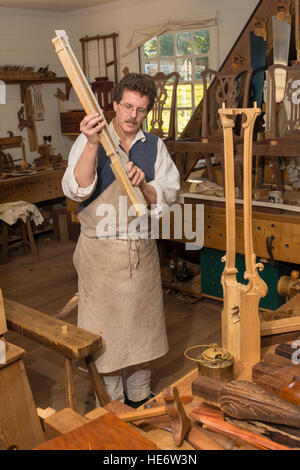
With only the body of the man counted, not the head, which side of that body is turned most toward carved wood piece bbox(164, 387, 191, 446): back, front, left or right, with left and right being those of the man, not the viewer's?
front

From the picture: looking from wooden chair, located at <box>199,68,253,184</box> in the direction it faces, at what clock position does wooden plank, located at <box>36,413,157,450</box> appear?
The wooden plank is roughly at 12 o'clock from the wooden chair.

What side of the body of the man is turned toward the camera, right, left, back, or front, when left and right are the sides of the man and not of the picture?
front

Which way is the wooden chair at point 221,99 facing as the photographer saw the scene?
facing the viewer

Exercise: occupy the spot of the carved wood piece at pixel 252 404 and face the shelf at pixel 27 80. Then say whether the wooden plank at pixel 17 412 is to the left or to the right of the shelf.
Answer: left

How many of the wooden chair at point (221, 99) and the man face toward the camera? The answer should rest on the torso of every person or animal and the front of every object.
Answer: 2

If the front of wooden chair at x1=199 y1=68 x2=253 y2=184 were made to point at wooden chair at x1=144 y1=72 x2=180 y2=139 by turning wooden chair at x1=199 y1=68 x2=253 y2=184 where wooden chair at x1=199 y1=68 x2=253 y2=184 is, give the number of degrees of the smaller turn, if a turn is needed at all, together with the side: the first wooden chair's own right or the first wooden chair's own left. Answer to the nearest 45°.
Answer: approximately 135° to the first wooden chair's own right

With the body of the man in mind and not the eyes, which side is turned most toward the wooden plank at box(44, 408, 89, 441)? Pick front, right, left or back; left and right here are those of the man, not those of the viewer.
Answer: front

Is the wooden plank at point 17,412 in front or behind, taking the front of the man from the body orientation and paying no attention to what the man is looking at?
in front

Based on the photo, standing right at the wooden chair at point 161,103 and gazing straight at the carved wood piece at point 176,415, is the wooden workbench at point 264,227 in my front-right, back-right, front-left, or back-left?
front-left

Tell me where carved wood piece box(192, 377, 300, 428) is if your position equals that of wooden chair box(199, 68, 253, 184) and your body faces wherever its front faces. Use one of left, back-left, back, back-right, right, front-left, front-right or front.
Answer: front

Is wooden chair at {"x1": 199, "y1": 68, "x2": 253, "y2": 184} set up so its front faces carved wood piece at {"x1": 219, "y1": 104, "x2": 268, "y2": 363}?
yes

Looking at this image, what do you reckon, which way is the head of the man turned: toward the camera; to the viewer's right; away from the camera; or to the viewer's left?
toward the camera

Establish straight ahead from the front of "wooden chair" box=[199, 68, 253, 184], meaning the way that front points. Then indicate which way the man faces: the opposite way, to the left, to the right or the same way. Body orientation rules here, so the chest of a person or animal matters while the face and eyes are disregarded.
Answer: the same way

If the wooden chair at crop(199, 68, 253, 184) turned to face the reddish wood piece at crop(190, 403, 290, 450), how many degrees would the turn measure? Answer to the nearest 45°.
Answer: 0° — it already faces it
